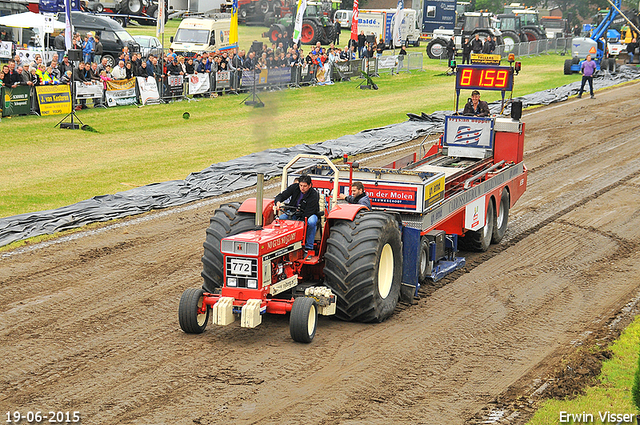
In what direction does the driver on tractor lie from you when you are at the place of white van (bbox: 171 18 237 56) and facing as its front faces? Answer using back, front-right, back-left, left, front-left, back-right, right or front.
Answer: front-left

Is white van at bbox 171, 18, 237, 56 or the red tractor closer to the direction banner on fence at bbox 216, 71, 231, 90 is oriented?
the red tractor

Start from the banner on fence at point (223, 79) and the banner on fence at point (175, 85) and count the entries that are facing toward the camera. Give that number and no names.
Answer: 2

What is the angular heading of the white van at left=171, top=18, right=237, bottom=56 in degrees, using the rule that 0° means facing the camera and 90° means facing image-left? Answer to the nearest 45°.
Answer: approximately 45°

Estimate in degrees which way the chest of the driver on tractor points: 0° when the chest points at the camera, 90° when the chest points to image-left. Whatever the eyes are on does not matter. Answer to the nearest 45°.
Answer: approximately 45°

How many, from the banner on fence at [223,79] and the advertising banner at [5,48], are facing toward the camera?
2

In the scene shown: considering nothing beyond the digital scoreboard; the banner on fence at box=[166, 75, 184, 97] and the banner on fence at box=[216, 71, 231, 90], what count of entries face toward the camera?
3

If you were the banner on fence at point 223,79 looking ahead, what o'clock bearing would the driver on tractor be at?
The driver on tractor is roughly at 12 o'clock from the banner on fence.

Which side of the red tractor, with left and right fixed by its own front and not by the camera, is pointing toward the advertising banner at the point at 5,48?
right

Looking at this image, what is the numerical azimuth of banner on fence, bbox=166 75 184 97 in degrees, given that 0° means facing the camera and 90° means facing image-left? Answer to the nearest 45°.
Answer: approximately 0°

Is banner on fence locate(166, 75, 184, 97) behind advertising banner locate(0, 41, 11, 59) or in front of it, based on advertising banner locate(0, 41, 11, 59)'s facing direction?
in front

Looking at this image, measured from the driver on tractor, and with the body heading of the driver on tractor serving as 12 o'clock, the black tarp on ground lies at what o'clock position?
The black tarp on ground is roughly at 4 o'clock from the driver on tractor.

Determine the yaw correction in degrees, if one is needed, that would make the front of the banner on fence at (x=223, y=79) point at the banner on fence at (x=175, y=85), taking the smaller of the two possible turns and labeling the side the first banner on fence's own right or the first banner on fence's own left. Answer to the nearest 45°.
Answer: approximately 45° to the first banner on fence's own right
